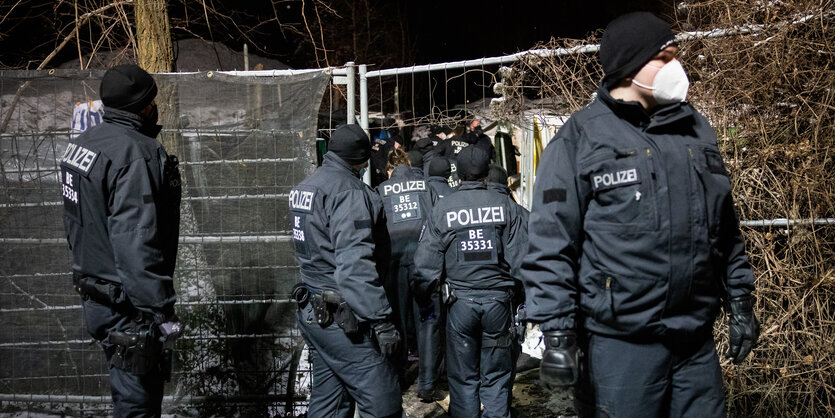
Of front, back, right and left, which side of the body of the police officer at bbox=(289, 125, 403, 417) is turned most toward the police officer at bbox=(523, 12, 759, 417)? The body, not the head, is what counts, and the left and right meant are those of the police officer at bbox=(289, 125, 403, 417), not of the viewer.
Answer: right

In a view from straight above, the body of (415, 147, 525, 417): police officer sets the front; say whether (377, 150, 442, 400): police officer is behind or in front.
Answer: in front

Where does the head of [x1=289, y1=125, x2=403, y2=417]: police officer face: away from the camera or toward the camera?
away from the camera

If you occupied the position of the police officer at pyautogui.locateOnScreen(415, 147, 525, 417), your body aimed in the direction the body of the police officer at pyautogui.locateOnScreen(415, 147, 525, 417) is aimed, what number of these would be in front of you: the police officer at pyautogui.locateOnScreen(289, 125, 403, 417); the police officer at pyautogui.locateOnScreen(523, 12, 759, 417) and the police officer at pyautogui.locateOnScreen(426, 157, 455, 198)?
1

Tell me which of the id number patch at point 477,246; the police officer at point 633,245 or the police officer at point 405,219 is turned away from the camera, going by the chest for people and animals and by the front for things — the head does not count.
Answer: the police officer at point 405,219

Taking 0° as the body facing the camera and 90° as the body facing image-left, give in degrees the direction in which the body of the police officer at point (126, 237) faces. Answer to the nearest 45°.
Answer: approximately 225°

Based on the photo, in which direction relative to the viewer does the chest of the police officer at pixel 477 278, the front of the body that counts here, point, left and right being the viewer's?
facing away from the viewer

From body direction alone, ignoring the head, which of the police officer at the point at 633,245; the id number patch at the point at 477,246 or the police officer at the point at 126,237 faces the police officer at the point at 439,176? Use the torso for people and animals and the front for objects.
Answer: the police officer at the point at 126,237

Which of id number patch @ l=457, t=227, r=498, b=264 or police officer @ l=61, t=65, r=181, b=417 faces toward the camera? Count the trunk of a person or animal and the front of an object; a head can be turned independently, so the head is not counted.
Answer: the id number patch

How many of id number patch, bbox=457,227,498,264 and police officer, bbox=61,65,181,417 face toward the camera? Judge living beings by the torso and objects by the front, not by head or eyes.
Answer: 1

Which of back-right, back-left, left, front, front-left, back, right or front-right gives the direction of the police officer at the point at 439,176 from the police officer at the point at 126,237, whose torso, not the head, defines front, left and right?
front

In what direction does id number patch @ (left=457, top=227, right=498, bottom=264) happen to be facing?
toward the camera

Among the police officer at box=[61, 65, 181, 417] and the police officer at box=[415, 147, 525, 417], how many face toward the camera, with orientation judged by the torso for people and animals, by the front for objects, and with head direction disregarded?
0

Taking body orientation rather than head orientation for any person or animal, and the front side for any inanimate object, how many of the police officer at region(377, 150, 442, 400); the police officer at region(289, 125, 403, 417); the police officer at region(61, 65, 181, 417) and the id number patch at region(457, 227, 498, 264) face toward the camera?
1

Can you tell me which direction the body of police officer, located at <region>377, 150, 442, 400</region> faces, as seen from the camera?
away from the camera
